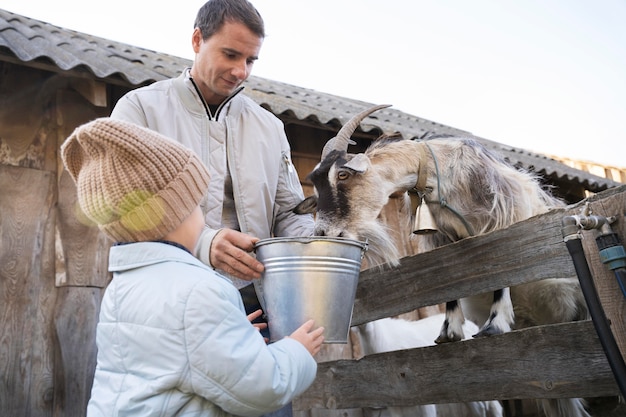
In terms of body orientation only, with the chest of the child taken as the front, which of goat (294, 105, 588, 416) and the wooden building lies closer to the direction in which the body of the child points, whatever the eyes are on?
the goat

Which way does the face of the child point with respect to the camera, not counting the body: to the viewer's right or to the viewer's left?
to the viewer's right

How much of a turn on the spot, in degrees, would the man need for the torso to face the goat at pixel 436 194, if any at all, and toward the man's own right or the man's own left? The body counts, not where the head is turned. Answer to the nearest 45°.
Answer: approximately 90° to the man's own left

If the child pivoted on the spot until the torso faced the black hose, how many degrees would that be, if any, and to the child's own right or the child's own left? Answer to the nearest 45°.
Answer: approximately 45° to the child's own right

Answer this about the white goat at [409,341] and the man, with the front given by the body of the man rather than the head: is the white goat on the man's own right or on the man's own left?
on the man's own left

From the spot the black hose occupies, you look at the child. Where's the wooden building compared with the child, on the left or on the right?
right

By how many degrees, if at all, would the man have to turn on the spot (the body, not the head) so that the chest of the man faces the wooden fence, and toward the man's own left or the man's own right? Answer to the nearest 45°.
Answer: approximately 45° to the man's own left

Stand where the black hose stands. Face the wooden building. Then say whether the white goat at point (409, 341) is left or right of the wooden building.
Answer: right

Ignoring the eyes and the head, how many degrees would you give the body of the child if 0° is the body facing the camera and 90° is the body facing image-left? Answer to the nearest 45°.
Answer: approximately 225°

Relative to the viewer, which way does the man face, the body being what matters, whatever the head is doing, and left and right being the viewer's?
facing the viewer and to the right of the viewer

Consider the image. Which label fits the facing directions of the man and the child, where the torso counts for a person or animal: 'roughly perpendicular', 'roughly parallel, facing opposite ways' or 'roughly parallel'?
roughly perpendicular

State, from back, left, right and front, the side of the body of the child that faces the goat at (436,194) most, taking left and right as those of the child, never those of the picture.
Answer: front

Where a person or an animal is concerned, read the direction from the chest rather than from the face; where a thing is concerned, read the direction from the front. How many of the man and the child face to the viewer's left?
0

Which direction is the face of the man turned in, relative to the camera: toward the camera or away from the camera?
toward the camera
